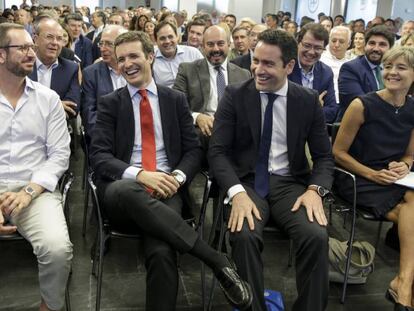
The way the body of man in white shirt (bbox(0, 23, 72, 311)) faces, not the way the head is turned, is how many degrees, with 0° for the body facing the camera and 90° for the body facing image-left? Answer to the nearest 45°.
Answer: approximately 0°

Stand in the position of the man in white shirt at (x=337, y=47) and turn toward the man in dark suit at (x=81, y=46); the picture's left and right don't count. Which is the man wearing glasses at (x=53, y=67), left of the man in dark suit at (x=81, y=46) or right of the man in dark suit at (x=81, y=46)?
left

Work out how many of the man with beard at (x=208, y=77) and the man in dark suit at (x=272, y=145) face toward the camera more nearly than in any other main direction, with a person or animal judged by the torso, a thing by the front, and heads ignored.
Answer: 2

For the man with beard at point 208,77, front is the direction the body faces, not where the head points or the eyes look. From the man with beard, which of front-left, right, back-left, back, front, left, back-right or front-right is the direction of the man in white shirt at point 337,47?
back-left

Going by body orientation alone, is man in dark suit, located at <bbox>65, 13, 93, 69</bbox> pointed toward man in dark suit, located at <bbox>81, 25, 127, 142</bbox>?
yes

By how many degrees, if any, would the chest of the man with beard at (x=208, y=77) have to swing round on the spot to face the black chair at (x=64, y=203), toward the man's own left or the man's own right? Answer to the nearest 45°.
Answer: approximately 45° to the man's own right

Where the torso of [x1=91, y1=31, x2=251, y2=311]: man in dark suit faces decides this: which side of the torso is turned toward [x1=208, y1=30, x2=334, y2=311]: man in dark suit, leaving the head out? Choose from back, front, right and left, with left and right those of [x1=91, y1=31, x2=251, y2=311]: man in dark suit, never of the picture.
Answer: left

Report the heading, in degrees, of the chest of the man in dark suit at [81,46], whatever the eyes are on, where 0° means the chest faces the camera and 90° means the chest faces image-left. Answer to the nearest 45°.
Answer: approximately 0°

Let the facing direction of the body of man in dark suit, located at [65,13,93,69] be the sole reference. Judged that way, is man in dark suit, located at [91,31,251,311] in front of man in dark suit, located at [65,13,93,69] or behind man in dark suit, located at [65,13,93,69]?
in front

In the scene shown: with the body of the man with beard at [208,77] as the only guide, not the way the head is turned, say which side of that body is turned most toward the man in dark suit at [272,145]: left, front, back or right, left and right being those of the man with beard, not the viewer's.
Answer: front
